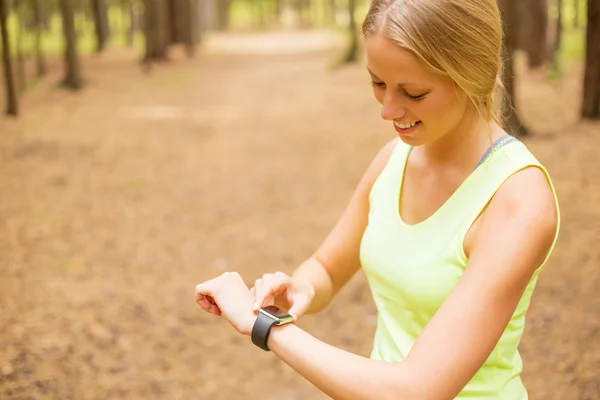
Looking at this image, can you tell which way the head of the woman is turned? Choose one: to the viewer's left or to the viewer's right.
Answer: to the viewer's left

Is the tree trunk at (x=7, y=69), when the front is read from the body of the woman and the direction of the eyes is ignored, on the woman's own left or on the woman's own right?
on the woman's own right

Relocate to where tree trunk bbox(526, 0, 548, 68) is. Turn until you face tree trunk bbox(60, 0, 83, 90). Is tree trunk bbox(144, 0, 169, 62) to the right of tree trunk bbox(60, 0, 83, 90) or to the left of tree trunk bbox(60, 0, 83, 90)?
right

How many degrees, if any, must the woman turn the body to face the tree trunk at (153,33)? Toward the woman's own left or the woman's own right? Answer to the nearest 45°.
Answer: approximately 135° to the woman's own right

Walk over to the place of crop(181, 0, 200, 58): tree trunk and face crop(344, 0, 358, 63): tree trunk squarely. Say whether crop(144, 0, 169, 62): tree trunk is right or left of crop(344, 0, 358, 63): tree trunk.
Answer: right

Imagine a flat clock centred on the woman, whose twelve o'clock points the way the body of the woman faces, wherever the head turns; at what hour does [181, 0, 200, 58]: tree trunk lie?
The tree trunk is roughly at 4 o'clock from the woman.

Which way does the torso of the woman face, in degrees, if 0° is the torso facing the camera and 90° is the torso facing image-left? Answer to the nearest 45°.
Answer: approximately 45°

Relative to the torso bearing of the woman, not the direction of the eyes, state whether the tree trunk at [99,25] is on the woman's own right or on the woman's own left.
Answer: on the woman's own right

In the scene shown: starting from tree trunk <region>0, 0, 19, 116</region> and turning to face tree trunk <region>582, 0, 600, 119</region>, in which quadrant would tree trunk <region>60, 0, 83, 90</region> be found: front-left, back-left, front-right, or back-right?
back-left

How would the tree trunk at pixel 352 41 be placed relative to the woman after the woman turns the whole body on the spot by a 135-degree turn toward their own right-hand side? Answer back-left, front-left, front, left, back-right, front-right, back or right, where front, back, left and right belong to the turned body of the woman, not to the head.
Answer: front
